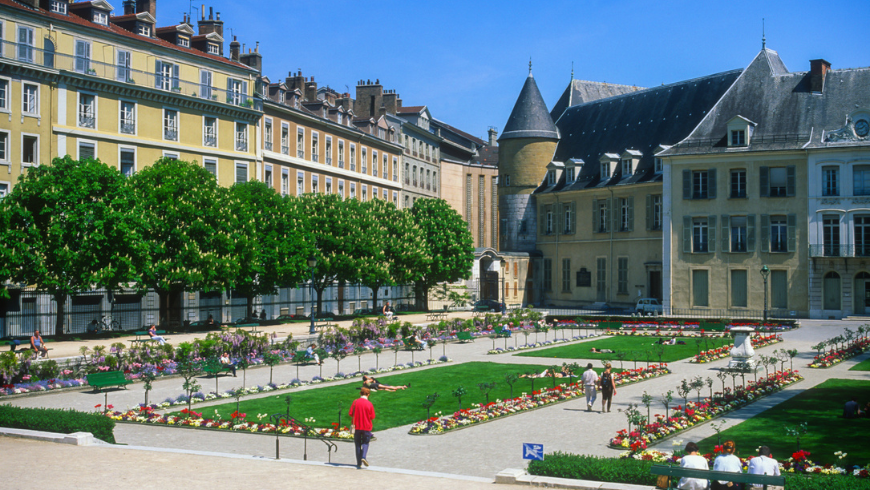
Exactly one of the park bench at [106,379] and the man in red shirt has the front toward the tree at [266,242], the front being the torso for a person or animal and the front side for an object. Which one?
the man in red shirt

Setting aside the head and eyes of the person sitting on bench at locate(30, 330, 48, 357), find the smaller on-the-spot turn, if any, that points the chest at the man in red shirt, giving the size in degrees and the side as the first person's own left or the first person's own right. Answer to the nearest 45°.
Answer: approximately 45° to the first person's own right

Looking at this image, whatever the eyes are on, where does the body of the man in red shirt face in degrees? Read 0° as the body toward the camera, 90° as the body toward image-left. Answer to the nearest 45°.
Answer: approximately 180°

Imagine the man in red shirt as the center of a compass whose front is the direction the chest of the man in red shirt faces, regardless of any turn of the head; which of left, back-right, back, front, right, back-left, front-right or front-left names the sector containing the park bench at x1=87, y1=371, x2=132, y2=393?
front-left

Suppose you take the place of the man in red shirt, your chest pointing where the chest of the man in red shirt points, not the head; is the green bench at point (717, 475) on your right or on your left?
on your right

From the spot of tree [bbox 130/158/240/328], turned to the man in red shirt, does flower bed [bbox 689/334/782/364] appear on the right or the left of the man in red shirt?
left

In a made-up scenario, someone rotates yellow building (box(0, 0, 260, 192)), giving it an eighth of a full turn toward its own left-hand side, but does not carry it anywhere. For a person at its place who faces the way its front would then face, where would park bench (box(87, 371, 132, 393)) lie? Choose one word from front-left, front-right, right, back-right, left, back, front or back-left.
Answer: right

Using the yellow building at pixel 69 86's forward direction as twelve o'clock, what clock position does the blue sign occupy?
The blue sign is roughly at 1 o'clock from the yellow building.

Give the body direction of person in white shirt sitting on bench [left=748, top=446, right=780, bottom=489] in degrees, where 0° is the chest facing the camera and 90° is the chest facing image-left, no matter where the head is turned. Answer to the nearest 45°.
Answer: approximately 180°
